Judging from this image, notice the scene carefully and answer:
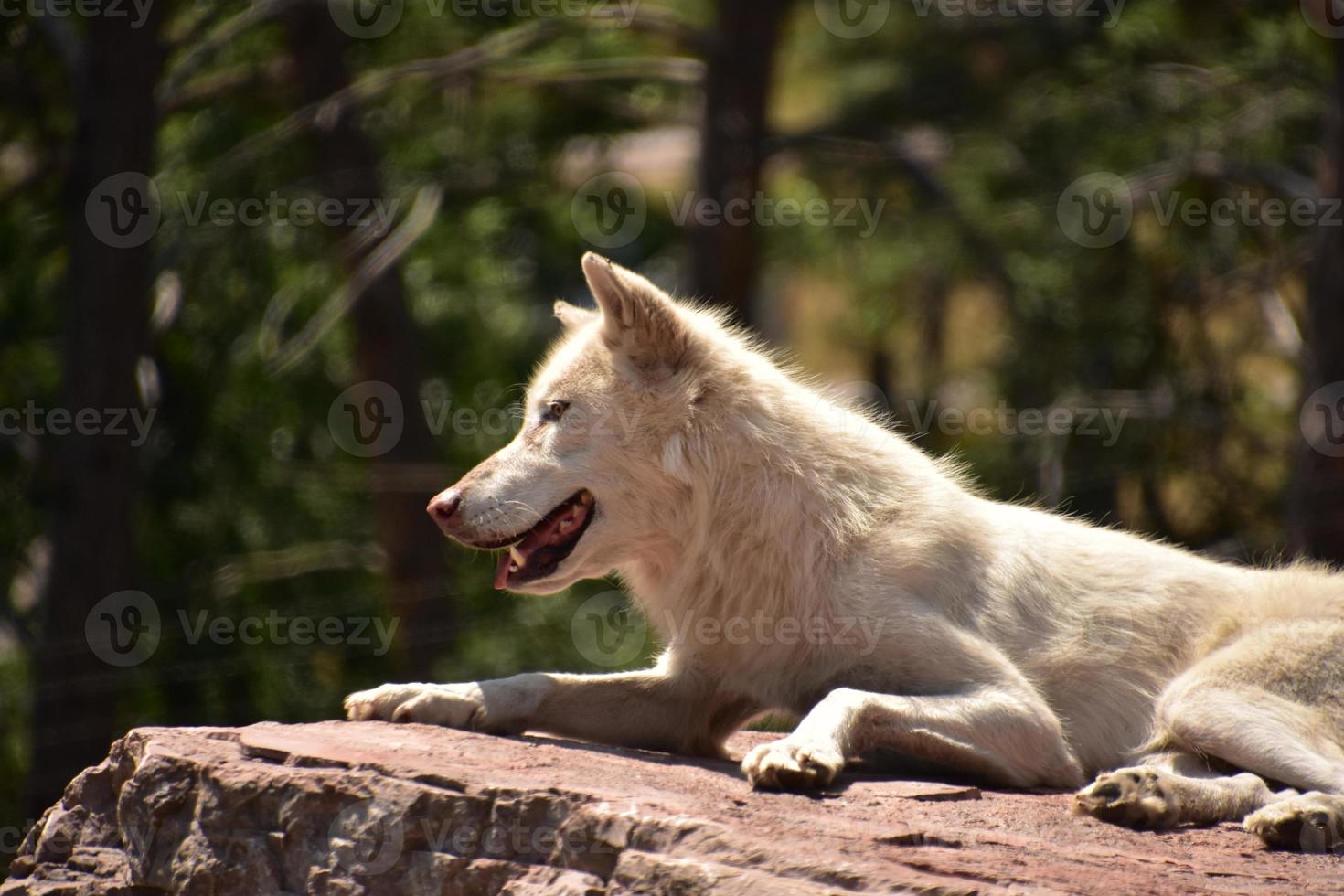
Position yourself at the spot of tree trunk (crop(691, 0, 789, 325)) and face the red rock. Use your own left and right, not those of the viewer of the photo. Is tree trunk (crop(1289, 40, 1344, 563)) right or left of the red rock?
left

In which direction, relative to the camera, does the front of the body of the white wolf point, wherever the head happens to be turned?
to the viewer's left

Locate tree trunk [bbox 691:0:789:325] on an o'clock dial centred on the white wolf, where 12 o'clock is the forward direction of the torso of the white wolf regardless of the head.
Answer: The tree trunk is roughly at 3 o'clock from the white wolf.

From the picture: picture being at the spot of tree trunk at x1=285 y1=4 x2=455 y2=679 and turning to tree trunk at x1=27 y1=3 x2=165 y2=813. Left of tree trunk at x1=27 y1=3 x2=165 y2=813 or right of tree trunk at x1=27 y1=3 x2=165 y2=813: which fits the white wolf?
left

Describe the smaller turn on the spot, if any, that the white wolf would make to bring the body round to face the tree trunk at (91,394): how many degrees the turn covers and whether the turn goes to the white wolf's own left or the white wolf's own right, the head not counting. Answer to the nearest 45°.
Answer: approximately 45° to the white wolf's own right
